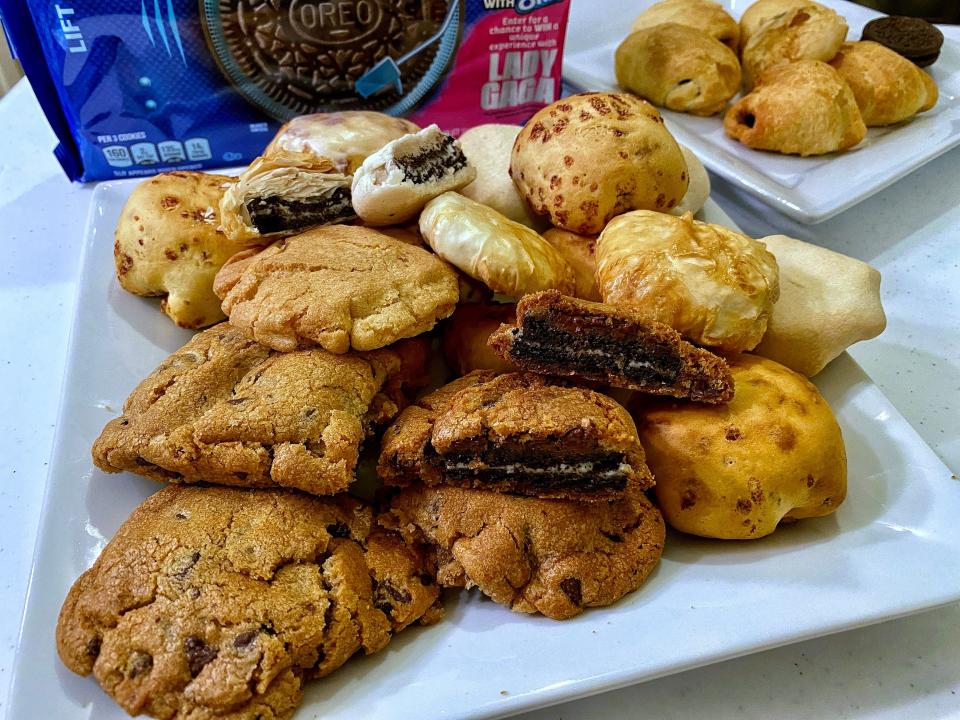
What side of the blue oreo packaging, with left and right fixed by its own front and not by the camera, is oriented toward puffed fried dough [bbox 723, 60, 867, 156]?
left

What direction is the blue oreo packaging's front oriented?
toward the camera

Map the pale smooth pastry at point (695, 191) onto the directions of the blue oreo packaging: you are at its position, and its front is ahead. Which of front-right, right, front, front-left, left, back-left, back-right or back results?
front-left

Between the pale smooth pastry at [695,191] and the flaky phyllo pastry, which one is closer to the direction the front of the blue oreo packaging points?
the flaky phyllo pastry

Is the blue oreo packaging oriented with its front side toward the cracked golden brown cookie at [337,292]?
yes

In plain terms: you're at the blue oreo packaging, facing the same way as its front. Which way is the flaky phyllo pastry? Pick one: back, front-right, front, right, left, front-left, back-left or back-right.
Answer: front

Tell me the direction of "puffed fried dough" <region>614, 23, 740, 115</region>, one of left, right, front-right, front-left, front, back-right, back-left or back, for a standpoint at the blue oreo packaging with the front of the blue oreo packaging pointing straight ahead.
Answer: left

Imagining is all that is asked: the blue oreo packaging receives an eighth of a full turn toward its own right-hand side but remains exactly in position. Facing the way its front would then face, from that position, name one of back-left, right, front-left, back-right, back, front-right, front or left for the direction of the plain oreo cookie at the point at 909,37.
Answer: back-left

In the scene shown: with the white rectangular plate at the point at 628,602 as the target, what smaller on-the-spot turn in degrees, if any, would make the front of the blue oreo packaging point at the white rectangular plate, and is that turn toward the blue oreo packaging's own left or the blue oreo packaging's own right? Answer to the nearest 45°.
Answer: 0° — it already faces it

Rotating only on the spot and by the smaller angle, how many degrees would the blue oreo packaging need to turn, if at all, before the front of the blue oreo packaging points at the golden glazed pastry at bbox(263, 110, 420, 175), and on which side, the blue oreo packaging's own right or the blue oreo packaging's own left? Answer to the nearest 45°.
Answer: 0° — it already faces it

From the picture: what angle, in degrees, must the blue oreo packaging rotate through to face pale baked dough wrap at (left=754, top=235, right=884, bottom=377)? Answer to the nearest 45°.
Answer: approximately 45° to its left

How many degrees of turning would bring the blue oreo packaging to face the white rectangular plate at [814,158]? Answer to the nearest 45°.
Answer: approximately 90° to its left

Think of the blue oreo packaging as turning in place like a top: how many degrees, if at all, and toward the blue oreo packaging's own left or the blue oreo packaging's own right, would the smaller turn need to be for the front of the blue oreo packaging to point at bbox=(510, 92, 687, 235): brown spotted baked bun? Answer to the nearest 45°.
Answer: approximately 45° to the blue oreo packaging's own left

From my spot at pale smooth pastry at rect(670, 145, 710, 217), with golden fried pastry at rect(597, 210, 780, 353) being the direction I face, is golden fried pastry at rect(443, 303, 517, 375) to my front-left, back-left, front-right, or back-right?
front-right

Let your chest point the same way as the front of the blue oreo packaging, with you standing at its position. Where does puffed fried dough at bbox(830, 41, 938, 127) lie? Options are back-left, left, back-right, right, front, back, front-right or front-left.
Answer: left

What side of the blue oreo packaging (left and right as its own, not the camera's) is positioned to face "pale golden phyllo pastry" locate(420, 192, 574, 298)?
front

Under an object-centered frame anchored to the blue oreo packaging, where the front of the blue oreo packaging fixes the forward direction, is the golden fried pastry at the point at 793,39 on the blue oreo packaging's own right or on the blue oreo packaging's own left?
on the blue oreo packaging's own left
